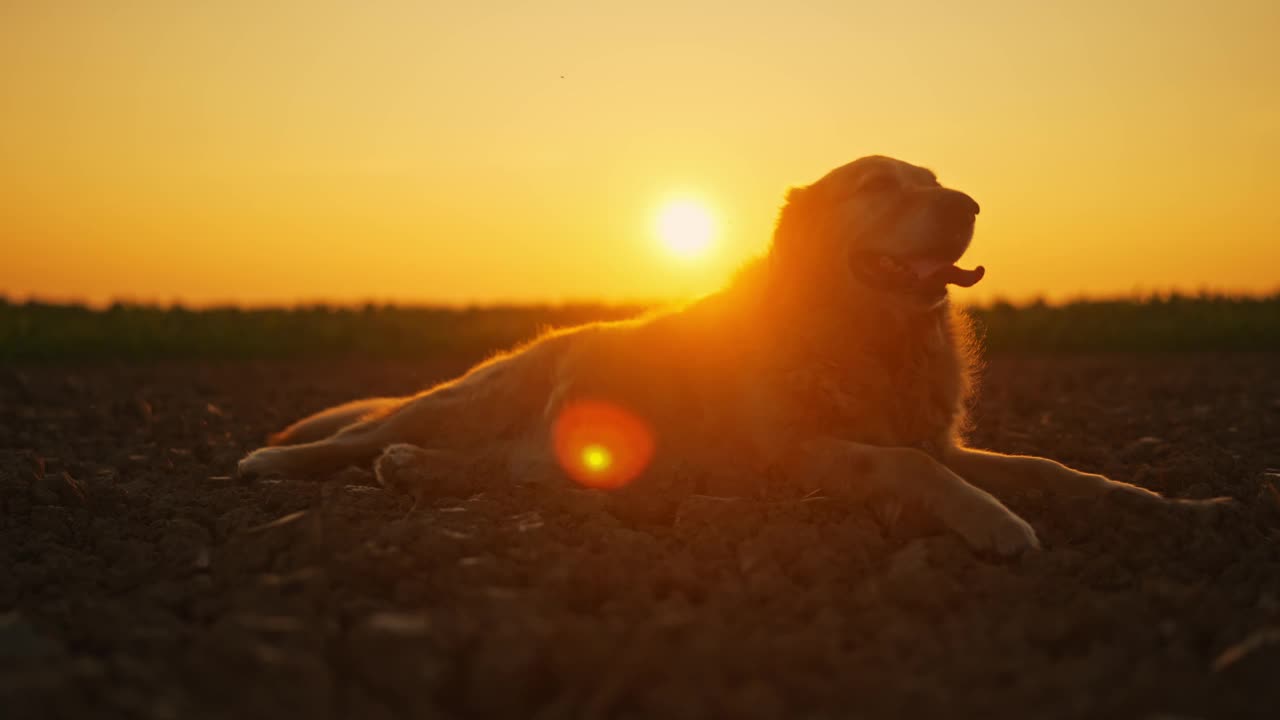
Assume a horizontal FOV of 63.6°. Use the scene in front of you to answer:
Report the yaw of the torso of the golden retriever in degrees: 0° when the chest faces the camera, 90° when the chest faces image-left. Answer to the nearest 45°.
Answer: approximately 270°
